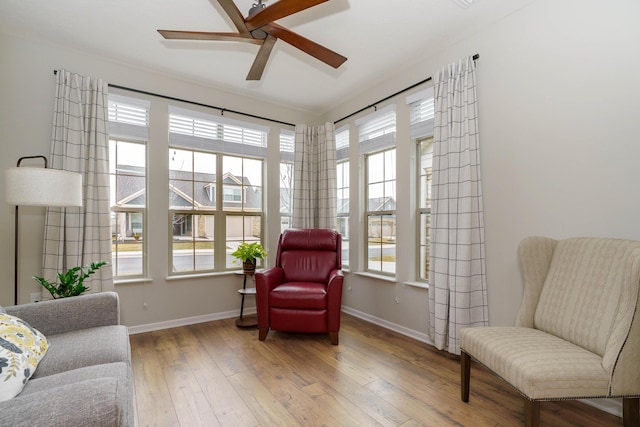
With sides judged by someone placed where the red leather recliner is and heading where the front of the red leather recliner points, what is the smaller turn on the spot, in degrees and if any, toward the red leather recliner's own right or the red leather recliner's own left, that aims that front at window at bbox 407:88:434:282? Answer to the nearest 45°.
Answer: approximately 90° to the red leather recliner's own left

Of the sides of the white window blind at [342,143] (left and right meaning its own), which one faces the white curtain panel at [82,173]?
front

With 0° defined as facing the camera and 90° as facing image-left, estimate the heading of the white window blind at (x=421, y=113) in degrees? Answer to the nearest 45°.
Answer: approximately 45°

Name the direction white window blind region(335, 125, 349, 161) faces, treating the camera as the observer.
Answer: facing the viewer and to the left of the viewer

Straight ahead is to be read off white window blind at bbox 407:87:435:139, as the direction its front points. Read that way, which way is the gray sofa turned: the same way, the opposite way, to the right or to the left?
the opposite way

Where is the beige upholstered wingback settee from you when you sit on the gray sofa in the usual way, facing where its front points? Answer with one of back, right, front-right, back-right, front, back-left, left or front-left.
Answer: front-right

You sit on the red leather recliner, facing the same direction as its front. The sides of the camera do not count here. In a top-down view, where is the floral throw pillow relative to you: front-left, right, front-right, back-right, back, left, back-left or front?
front-right

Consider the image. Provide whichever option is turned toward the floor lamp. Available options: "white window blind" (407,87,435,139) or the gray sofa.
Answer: the white window blind

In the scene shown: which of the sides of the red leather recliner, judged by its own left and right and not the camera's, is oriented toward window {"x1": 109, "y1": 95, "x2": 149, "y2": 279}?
right

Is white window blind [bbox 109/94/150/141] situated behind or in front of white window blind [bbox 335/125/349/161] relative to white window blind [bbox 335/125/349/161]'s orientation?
in front

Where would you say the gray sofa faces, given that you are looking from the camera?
facing to the right of the viewer

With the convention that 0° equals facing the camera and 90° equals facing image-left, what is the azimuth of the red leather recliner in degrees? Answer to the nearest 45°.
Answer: approximately 0°

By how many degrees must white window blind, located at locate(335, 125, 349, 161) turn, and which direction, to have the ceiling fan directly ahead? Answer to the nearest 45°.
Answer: approximately 45° to its left

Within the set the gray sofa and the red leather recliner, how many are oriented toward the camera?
1
